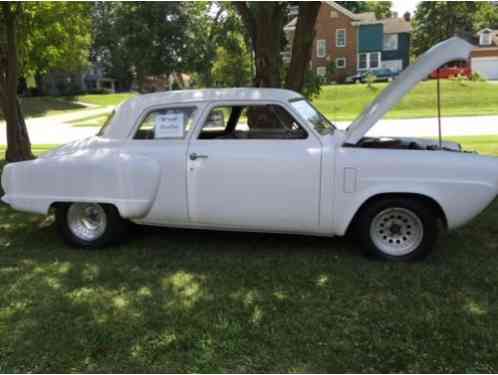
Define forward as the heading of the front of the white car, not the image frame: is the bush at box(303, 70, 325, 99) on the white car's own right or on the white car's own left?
on the white car's own left

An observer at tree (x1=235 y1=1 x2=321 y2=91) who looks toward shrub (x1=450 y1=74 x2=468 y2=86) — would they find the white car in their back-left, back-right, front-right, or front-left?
back-right

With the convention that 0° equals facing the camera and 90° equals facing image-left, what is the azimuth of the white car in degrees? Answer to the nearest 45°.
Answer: approximately 270°

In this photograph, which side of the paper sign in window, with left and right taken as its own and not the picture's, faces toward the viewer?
front

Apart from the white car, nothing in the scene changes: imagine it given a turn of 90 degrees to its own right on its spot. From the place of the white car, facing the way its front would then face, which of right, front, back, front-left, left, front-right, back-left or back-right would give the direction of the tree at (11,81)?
back-right

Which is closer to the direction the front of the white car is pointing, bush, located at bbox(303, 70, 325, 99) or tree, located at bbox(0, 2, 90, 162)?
the bush

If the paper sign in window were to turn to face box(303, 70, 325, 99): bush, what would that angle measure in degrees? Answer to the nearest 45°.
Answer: approximately 135° to its left

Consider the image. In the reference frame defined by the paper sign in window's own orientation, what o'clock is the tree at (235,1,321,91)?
The tree is roughly at 7 o'clock from the paper sign in window.
